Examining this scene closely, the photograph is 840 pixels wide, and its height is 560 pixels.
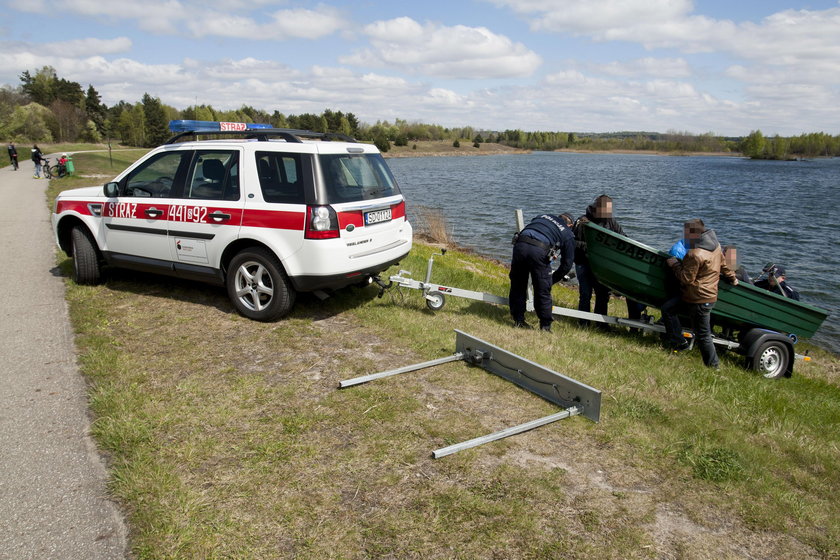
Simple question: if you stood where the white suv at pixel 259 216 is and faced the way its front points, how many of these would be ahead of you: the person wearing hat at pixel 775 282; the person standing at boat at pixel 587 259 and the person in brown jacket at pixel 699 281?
0

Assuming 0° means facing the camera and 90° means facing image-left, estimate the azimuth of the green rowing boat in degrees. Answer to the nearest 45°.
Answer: approximately 90°

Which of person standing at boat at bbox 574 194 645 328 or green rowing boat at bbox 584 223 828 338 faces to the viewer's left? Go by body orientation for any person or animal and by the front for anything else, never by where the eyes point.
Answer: the green rowing boat

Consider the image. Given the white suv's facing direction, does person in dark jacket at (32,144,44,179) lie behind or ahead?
ahead

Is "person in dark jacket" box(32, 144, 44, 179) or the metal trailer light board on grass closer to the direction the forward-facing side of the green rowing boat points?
the person in dark jacket

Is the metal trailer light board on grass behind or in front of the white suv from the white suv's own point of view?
behind

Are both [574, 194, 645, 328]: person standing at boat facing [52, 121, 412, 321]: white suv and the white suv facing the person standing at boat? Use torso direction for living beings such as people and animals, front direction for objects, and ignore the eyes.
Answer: no

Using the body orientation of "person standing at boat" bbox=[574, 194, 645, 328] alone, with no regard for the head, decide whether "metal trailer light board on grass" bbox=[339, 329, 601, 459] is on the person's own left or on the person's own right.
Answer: on the person's own right

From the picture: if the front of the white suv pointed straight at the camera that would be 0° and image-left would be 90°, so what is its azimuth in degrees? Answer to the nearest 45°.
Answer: approximately 135°

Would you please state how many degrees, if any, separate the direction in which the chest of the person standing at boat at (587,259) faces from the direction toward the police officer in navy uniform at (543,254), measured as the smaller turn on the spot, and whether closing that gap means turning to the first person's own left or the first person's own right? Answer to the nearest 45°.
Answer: approximately 45° to the first person's own right

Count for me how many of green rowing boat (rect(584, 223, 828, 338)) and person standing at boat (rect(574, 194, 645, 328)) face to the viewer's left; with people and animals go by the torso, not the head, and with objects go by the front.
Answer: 1

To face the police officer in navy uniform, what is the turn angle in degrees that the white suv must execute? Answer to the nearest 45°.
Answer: approximately 135° to its right
